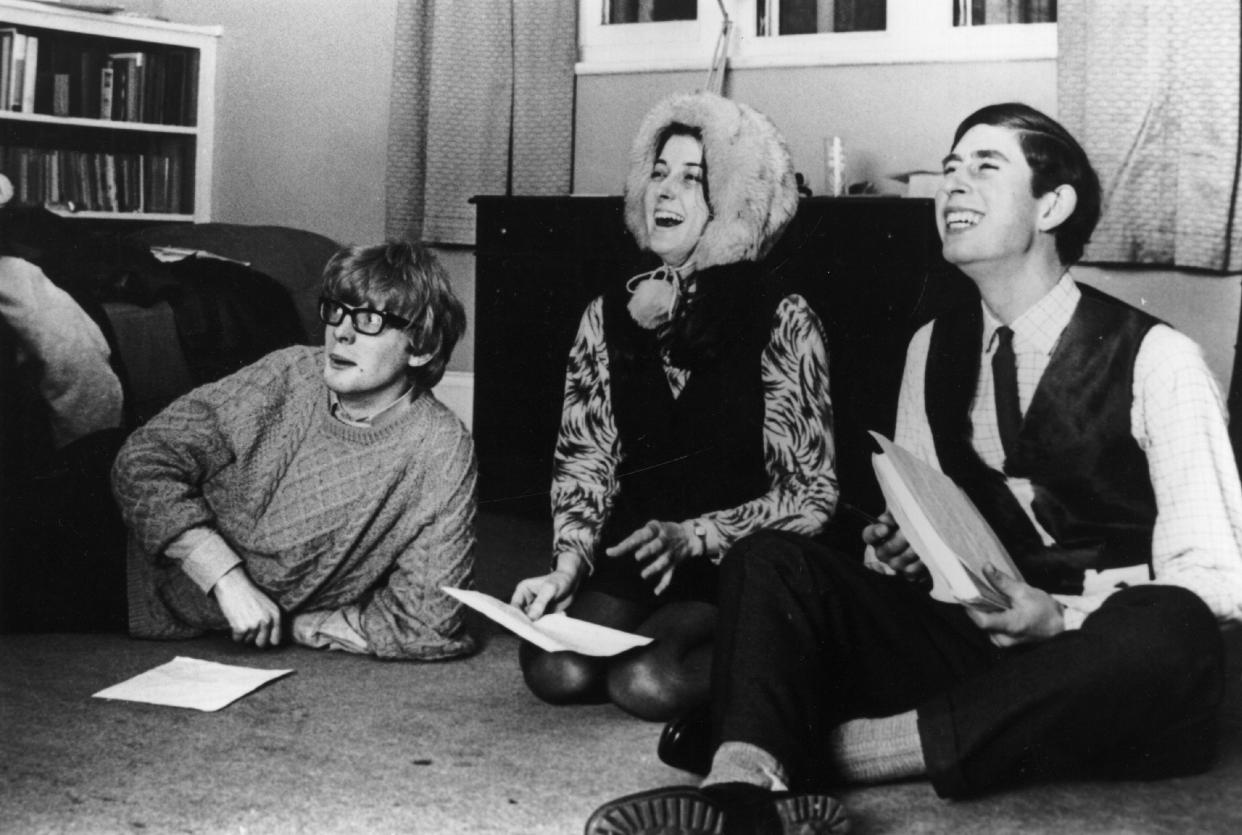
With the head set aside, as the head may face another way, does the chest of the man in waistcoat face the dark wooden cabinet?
no

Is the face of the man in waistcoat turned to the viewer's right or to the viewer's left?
to the viewer's left

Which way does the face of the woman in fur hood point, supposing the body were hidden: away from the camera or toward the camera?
toward the camera

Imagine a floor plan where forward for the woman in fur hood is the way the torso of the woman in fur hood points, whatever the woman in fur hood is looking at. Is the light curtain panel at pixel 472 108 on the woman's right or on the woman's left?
on the woman's right

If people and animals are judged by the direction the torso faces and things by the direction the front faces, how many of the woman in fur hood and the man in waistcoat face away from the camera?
0

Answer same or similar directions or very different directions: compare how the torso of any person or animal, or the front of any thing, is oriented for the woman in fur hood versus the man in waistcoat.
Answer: same or similar directions

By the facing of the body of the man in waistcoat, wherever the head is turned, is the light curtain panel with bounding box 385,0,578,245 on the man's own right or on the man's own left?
on the man's own right

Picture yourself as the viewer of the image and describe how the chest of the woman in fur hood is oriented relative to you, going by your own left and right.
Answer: facing the viewer and to the left of the viewer
